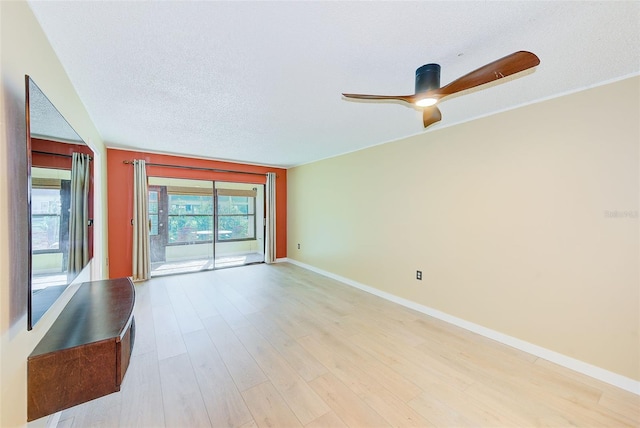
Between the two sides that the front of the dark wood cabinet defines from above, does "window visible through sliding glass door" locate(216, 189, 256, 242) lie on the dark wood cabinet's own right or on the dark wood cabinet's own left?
on the dark wood cabinet's own left

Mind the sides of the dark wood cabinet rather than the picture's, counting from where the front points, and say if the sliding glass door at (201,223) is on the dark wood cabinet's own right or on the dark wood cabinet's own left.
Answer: on the dark wood cabinet's own left

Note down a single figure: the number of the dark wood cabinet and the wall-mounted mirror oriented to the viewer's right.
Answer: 2

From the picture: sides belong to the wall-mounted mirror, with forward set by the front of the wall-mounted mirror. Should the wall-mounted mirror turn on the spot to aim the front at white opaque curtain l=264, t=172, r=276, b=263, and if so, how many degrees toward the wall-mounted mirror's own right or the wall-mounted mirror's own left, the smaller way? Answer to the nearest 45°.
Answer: approximately 45° to the wall-mounted mirror's own left

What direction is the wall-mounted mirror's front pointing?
to the viewer's right

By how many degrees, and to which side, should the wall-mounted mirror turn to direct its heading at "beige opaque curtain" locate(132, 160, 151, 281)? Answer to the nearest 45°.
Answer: approximately 90° to its left

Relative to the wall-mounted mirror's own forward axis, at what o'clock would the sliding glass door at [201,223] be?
The sliding glass door is roughly at 10 o'clock from the wall-mounted mirror.

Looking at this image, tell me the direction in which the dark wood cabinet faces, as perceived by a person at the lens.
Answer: facing to the right of the viewer
